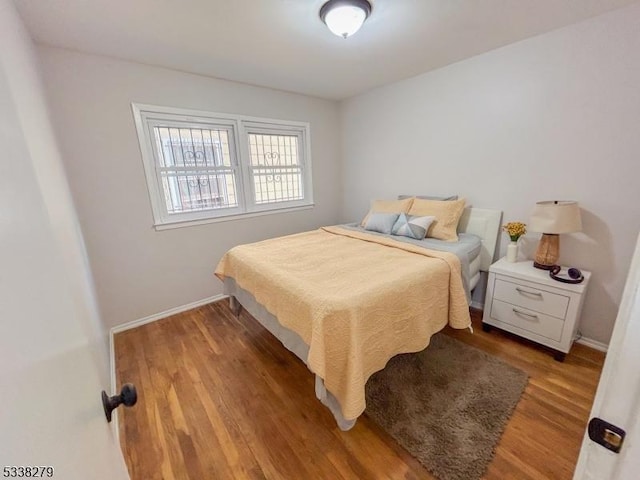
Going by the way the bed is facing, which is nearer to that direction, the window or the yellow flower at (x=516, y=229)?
the window

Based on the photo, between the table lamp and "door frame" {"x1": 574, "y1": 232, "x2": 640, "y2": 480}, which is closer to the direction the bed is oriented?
the door frame

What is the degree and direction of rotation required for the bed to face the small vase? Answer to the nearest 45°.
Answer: approximately 180°

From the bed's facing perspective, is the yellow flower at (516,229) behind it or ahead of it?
behind

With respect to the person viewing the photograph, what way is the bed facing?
facing the viewer and to the left of the viewer
